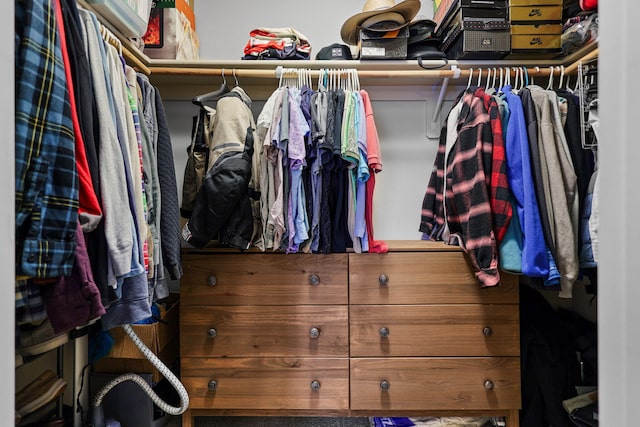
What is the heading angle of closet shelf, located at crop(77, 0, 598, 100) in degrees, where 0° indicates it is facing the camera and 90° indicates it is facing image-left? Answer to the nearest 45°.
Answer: approximately 0°

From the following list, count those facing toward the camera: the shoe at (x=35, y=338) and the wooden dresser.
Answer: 1

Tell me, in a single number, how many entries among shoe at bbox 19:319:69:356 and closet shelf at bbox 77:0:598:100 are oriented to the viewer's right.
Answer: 1

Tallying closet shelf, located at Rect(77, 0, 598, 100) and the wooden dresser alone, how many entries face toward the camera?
2

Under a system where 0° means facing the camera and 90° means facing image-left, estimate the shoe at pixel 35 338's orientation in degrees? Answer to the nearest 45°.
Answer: approximately 270°

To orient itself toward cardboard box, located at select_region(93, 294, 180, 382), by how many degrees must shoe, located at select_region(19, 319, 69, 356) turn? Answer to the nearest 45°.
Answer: approximately 45° to its left

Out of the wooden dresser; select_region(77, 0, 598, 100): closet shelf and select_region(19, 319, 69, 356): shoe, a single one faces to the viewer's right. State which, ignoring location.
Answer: the shoe

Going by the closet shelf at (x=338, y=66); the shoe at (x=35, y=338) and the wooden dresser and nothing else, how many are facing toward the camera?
2

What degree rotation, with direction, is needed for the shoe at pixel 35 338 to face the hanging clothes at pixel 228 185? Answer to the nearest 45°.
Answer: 0° — it already faces it

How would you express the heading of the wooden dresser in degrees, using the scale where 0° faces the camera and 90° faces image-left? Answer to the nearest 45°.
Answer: approximately 0°

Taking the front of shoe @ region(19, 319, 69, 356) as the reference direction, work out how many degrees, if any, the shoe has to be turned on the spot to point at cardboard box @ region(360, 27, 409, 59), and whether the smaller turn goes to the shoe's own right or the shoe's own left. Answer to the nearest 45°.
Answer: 0° — it already faces it

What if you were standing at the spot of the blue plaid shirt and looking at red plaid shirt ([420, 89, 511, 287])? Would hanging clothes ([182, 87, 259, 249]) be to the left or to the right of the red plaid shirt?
left
